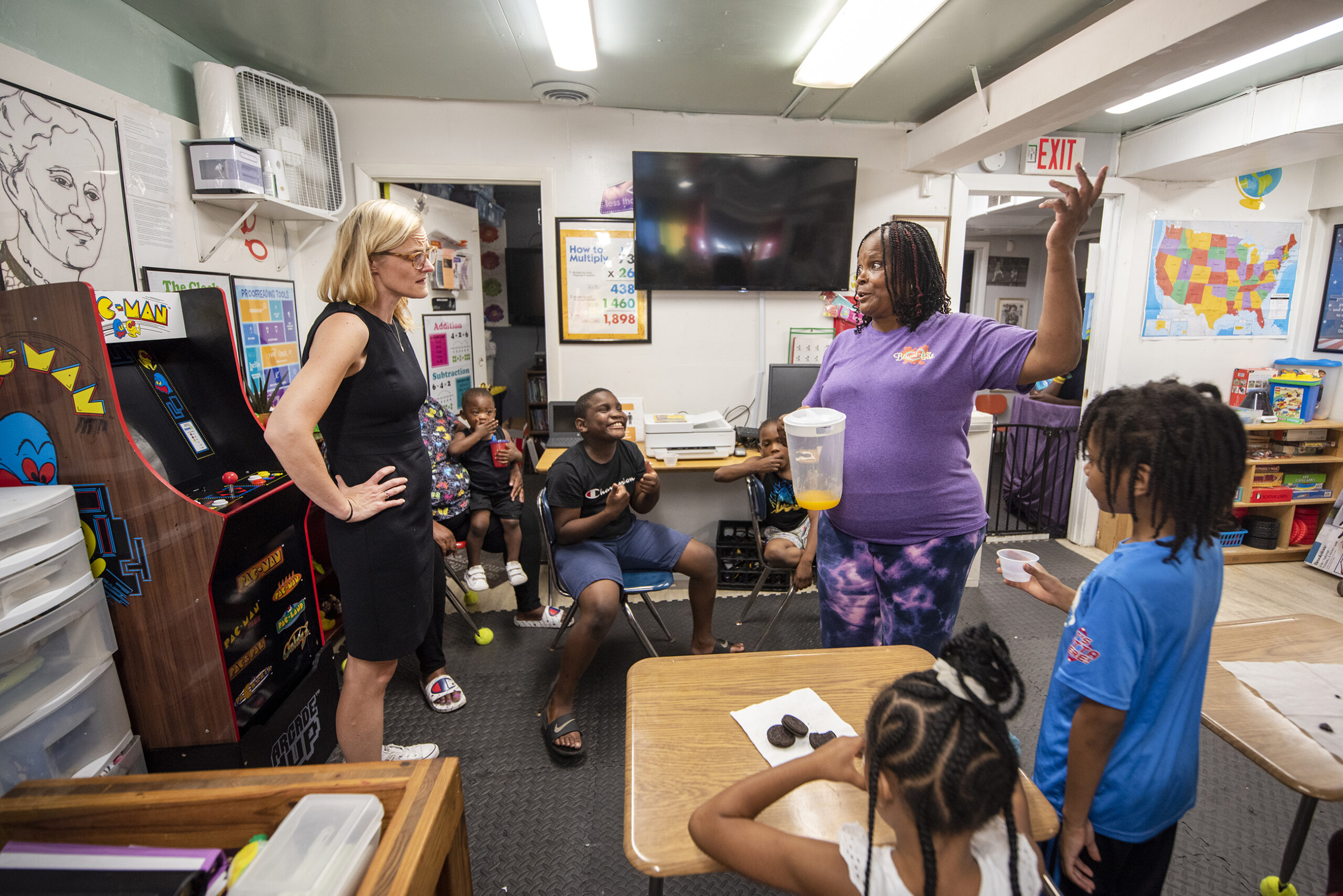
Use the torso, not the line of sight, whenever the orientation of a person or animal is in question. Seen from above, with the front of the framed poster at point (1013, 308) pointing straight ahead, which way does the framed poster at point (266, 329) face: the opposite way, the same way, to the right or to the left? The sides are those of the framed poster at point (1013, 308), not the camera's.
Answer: to the left

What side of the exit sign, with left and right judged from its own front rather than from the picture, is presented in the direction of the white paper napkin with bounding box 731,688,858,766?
front

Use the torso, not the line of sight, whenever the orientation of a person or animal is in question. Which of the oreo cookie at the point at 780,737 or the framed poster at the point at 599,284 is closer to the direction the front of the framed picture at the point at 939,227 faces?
the oreo cookie

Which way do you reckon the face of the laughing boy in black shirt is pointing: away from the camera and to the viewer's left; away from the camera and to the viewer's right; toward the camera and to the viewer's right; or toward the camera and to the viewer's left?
toward the camera and to the viewer's right

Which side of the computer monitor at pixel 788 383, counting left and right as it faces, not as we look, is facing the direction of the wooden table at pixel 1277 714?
front

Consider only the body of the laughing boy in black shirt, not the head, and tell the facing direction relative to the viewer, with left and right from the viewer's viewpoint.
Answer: facing the viewer and to the right of the viewer

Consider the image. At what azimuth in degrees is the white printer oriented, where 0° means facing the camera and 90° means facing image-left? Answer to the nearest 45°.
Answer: approximately 0°

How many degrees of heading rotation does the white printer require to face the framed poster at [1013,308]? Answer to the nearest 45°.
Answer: approximately 135° to its left

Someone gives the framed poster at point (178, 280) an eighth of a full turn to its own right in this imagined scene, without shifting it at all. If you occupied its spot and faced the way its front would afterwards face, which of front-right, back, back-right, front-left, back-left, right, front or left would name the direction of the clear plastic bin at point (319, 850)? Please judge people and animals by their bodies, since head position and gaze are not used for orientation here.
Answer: front

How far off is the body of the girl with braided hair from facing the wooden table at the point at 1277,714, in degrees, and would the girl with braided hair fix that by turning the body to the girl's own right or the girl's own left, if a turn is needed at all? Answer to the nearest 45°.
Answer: approximately 90° to the girl's own right

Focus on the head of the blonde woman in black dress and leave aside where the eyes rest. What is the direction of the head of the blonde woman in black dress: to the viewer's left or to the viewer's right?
to the viewer's right
